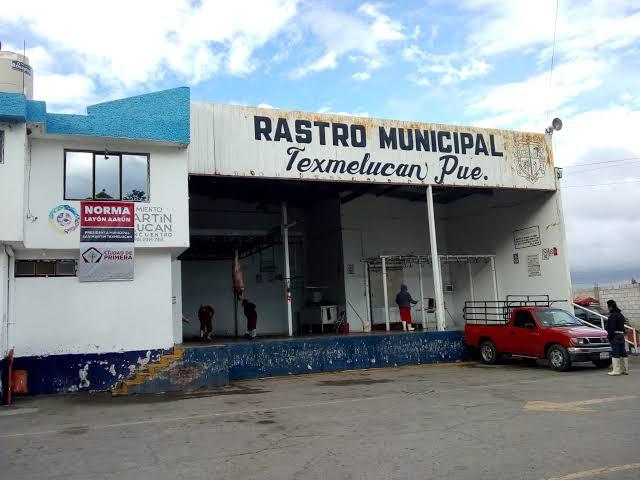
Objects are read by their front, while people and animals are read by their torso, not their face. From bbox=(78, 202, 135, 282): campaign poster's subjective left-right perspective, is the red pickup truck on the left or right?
on its left

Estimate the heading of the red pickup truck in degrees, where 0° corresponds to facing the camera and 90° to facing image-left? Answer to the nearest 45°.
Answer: approximately 315°

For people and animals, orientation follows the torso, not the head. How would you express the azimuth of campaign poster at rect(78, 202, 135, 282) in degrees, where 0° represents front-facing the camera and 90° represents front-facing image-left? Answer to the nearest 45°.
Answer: approximately 0°
